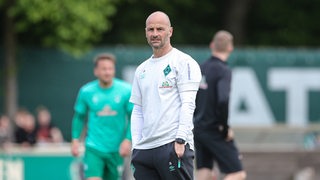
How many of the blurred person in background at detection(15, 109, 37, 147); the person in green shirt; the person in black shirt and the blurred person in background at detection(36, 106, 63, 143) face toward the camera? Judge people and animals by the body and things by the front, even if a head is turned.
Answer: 3

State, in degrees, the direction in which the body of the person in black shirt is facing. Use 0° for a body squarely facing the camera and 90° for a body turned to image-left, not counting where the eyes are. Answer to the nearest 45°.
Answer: approximately 225°

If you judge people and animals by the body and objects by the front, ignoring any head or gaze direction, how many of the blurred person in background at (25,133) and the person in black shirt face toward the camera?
1

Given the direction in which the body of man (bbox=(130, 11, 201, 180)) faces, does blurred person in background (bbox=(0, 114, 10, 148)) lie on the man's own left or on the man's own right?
on the man's own right

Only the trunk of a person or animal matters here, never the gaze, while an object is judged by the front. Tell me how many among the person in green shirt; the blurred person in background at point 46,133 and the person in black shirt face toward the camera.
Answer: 2
